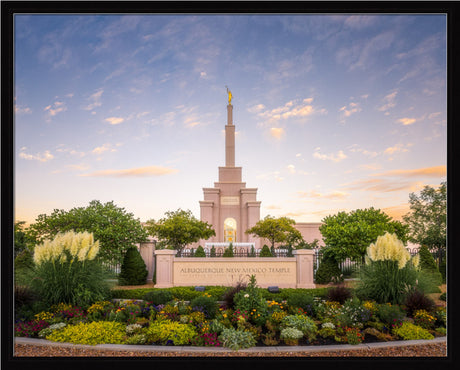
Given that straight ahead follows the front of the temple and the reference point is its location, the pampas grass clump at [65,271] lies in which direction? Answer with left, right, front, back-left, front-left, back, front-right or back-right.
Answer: front

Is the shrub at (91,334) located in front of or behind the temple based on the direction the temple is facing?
in front

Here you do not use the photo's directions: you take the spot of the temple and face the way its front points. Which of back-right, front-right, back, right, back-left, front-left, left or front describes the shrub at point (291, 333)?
front

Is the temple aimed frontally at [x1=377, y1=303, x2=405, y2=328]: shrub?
yes

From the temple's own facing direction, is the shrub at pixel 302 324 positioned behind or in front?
in front

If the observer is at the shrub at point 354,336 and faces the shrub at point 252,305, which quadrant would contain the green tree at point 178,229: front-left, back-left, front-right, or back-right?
front-right

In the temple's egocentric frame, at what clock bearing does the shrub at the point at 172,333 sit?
The shrub is roughly at 12 o'clock from the temple.

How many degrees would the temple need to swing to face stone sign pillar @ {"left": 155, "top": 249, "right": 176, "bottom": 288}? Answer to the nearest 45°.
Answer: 0° — it already faces it

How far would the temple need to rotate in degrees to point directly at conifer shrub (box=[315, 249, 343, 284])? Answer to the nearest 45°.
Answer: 0° — it already faces it

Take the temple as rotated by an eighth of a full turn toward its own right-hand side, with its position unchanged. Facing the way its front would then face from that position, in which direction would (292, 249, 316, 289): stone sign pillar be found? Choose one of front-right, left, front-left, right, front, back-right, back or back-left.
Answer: front-left

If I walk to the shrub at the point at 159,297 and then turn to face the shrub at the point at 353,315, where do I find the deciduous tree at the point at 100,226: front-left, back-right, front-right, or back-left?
back-left

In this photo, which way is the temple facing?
toward the camera

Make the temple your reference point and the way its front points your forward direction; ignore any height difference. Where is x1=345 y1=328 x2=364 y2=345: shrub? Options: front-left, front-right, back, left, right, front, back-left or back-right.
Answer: front

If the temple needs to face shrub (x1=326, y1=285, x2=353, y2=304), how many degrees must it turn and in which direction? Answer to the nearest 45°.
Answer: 0° — it already faces it

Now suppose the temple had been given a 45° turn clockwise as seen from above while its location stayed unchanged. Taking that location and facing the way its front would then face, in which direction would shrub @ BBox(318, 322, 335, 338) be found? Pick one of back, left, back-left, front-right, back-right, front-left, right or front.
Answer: front-left
